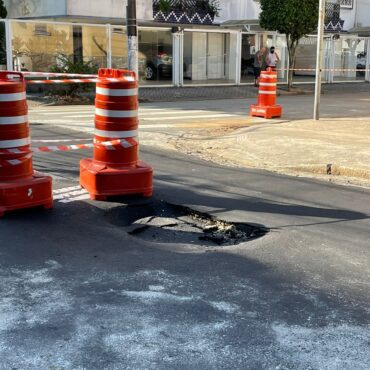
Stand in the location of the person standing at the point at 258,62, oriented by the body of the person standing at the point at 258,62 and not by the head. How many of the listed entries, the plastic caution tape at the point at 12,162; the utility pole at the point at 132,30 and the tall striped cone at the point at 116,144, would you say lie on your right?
3

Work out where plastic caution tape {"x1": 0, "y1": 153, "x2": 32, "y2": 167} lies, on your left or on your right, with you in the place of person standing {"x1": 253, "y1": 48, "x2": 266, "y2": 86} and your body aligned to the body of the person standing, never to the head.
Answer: on your right

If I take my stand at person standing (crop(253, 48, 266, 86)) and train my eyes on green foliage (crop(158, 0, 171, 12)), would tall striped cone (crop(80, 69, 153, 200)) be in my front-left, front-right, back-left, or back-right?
front-left

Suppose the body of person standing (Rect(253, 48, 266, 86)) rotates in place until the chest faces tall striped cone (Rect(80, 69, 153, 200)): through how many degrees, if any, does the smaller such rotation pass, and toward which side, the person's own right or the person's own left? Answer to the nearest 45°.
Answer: approximately 90° to the person's own right

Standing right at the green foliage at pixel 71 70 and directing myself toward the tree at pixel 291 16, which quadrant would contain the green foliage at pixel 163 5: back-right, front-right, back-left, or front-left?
front-left

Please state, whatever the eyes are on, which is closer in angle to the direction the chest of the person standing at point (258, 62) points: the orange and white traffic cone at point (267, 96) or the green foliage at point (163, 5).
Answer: the orange and white traffic cone

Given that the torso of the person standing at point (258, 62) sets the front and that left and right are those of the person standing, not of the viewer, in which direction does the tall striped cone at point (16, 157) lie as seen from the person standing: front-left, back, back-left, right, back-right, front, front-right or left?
right
